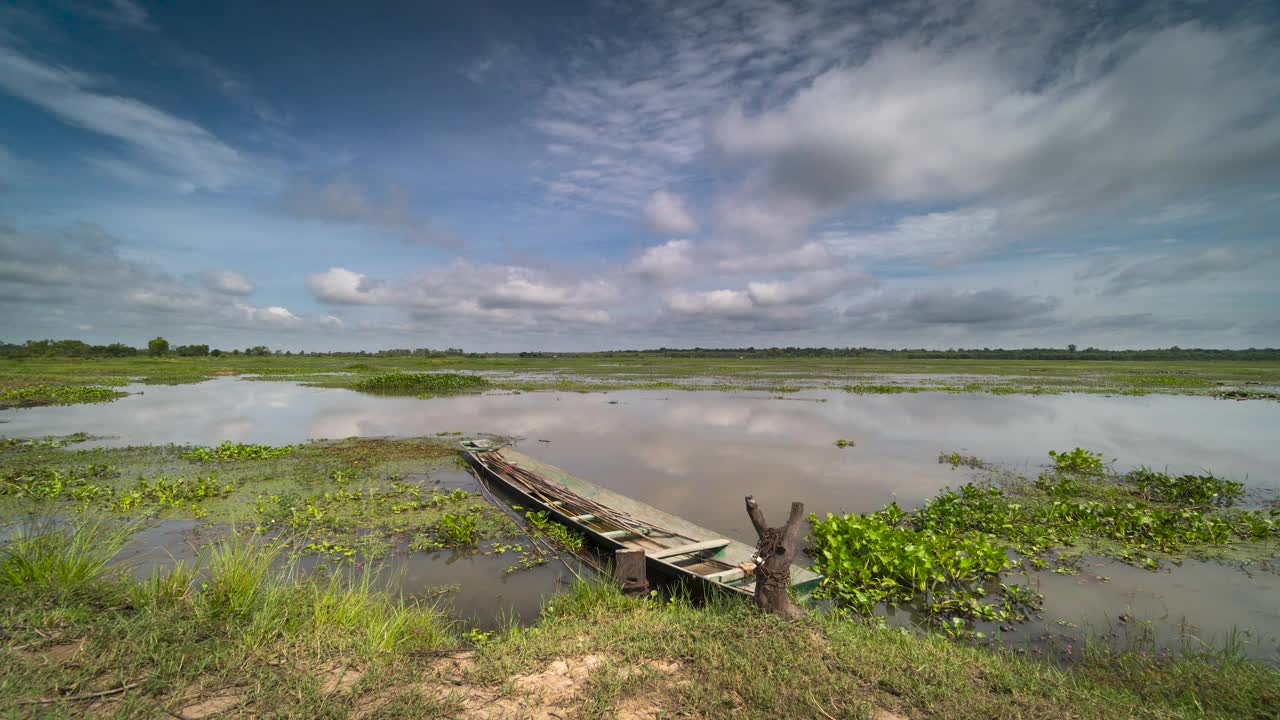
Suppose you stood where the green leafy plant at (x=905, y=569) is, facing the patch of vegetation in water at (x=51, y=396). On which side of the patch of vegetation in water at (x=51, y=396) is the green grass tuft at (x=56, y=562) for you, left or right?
left

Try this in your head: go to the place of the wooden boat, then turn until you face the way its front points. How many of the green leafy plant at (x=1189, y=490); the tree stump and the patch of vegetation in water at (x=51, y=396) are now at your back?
1

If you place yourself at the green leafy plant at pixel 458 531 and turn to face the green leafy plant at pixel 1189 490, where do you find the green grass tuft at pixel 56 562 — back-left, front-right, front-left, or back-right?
back-right
